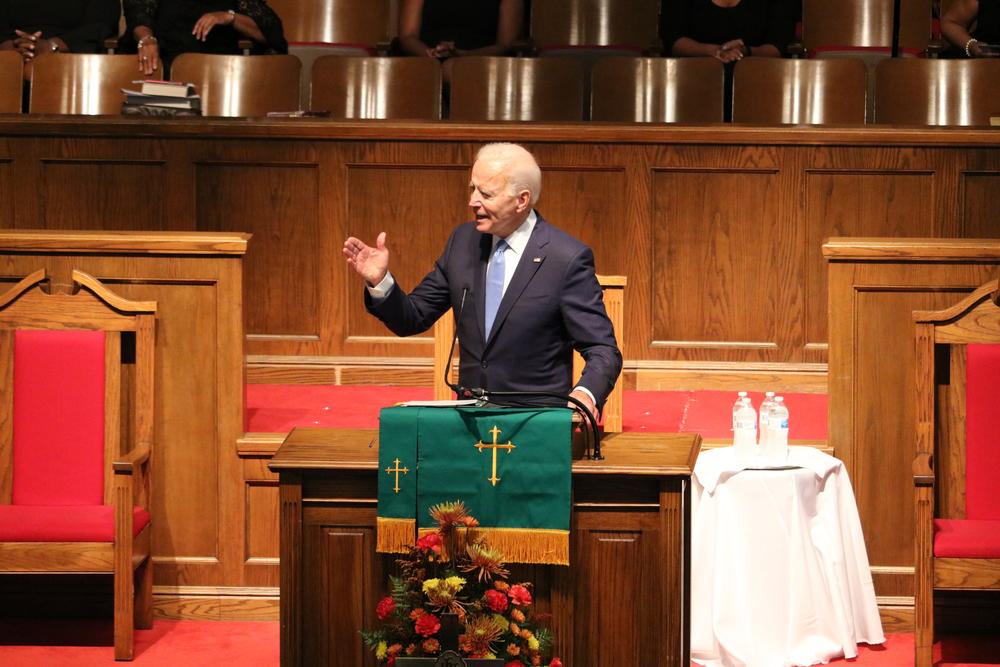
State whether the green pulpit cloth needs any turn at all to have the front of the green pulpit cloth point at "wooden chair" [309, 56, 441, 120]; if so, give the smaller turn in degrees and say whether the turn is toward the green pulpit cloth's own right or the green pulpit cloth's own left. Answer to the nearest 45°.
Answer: approximately 180°

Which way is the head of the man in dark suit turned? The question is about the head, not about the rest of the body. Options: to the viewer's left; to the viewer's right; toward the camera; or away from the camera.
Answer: to the viewer's left

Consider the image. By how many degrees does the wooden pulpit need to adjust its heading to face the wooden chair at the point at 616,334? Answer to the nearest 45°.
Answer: approximately 180°

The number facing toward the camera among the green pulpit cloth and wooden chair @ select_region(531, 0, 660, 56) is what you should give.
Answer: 2

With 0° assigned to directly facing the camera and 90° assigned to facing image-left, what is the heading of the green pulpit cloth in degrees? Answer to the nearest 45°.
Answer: approximately 0°

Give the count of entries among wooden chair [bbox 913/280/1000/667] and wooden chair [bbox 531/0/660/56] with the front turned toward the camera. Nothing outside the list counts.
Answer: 2

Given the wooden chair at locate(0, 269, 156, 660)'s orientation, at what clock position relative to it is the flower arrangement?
The flower arrangement is roughly at 11 o'clock from the wooden chair.

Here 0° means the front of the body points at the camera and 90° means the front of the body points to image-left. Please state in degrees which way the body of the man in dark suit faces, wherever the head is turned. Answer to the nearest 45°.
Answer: approximately 45°
